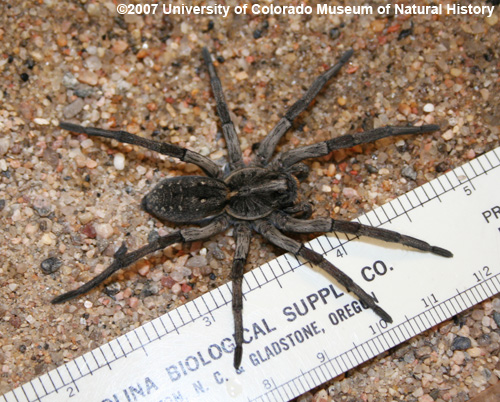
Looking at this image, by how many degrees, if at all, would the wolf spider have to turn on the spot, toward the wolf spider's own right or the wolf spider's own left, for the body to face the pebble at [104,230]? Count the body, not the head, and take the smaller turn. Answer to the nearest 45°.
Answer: approximately 180°

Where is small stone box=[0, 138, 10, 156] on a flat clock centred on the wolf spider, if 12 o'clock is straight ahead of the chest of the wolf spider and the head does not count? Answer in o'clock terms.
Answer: The small stone is roughly at 6 o'clock from the wolf spider.

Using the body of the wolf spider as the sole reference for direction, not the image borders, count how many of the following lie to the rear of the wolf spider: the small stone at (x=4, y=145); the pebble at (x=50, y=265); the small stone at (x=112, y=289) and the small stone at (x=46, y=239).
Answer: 4

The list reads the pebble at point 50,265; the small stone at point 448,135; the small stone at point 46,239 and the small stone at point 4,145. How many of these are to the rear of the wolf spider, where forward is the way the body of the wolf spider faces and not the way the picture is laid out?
3

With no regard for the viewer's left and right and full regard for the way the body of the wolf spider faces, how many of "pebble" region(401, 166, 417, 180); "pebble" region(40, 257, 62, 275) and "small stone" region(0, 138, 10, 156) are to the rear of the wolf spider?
2

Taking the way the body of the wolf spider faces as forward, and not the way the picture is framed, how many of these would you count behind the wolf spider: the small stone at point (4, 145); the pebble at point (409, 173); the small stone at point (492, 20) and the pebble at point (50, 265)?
2

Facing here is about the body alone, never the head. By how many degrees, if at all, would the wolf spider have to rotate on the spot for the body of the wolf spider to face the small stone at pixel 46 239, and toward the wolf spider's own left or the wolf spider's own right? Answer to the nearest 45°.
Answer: approximately 180°

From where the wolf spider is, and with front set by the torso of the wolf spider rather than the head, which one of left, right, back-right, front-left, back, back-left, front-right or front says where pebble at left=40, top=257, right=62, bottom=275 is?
back

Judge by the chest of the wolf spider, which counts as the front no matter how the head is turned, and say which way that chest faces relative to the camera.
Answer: to the viewer's right

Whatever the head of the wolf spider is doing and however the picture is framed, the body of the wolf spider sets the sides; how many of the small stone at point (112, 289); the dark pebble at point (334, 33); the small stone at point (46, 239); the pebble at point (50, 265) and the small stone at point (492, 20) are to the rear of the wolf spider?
3

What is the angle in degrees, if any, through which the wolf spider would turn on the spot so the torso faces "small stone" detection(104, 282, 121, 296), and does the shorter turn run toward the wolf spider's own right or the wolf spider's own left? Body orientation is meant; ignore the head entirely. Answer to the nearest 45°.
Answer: approximately 180°
